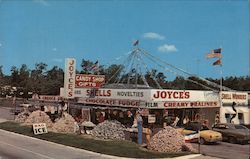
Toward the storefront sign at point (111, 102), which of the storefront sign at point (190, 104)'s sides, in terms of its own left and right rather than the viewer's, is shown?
right

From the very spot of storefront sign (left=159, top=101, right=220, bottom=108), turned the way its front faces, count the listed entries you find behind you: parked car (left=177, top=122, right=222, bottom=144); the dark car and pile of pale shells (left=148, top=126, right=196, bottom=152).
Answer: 0

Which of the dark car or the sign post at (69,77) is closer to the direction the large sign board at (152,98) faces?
the dark car

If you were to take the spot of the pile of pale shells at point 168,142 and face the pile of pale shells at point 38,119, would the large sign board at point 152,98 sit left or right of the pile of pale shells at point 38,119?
right

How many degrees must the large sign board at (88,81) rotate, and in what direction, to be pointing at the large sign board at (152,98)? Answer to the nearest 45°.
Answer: approximately 45° to its left

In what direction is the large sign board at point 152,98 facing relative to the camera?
toward the camera

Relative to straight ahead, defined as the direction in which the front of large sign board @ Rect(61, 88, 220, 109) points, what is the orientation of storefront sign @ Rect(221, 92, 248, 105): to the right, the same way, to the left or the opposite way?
the same way

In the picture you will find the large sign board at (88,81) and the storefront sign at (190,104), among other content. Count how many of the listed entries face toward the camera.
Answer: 2

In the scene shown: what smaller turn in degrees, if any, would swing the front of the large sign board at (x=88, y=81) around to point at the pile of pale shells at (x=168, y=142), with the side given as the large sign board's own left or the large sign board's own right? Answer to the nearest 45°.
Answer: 0° — it already faces it

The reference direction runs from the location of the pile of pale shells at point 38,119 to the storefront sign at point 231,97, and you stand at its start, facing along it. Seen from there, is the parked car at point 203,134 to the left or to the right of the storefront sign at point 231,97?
right

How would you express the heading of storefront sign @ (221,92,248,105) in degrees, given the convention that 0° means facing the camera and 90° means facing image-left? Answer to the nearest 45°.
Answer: approximately 0°

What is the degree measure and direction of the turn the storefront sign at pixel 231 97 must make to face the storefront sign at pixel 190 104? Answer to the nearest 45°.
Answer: approximately 45° to its right

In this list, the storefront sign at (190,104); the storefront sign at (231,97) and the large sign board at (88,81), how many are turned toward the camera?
3

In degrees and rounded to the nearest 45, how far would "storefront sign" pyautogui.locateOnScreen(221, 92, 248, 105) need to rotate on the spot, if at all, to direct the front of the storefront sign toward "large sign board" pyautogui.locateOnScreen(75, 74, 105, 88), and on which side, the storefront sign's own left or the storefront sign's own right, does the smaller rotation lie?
approximately 90° to the storefront sign's own right
